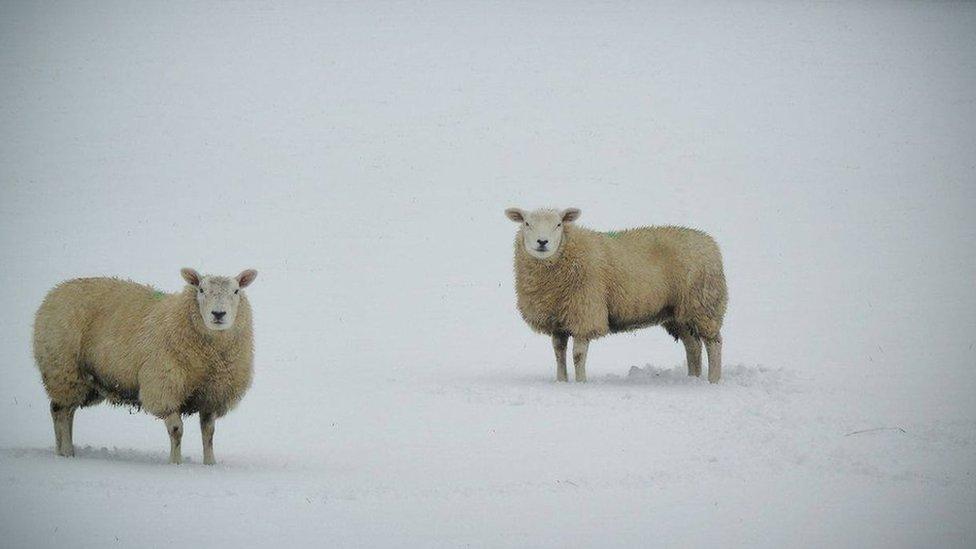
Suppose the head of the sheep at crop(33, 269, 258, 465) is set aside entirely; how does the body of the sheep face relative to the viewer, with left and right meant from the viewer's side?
facing the viewer and to the right of the viewer

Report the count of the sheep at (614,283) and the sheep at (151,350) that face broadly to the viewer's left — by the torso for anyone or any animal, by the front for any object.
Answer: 1

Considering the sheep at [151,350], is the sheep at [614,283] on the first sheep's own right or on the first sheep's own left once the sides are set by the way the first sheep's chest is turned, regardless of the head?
on the first sheep's own left

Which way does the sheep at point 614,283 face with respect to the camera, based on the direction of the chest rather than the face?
to the viewer's left

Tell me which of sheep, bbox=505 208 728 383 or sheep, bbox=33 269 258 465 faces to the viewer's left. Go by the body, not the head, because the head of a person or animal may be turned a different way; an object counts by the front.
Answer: sheep, bbox=505 208 728 383

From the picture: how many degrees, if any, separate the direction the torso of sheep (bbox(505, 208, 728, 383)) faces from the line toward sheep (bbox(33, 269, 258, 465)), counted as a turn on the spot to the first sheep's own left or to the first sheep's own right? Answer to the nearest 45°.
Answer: approximately 45° to the first sheep's own left

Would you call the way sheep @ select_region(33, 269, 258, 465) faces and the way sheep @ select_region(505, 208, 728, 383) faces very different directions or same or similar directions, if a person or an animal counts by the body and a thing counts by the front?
very different directions
